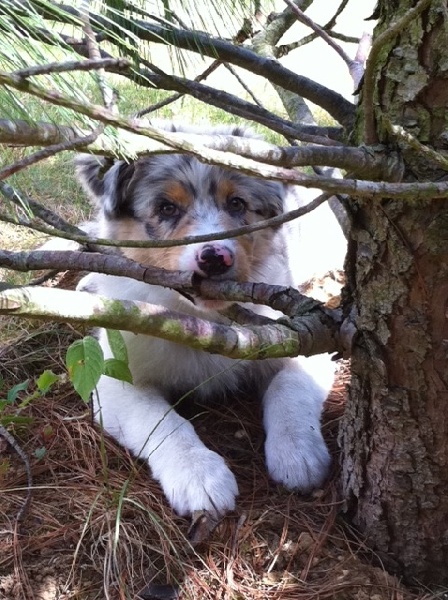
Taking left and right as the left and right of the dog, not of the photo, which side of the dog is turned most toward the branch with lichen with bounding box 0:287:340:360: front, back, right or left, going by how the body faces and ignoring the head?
front

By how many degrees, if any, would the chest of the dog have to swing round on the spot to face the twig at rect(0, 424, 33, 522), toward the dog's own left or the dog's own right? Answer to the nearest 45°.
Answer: approximately 45° to the dog's own right

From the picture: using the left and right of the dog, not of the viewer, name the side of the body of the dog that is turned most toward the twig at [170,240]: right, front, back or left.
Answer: front

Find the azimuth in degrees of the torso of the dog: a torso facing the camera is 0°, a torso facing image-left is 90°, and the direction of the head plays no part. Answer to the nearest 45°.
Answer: approximately 0°

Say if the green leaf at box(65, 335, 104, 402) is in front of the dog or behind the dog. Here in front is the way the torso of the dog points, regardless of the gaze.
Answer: in front

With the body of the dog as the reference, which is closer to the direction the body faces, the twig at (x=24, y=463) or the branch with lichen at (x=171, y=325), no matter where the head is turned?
the branch with lichen
